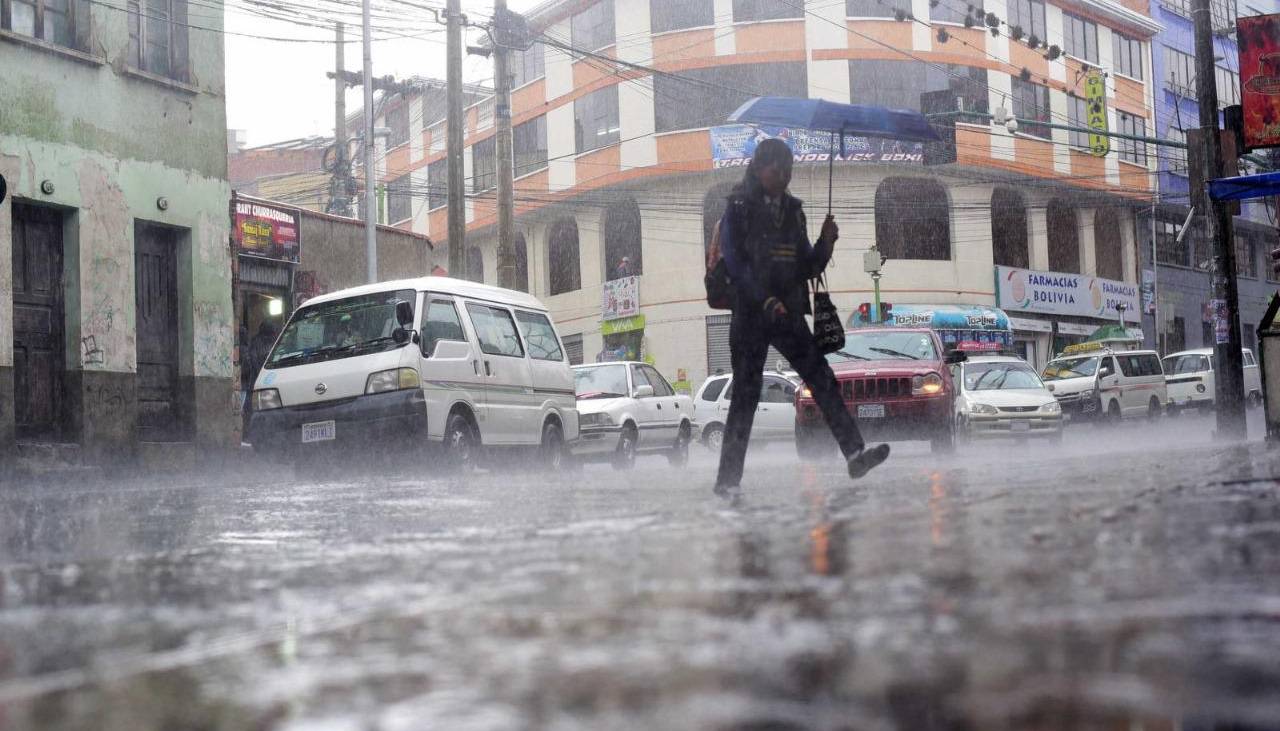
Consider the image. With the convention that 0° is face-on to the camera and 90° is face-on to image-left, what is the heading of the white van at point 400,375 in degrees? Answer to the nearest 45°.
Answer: approximately 45°

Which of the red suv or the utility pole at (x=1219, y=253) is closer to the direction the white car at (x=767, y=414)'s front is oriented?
the utility pole

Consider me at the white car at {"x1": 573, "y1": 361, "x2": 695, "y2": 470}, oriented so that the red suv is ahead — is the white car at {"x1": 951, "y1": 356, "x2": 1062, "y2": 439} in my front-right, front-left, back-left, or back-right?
front-left

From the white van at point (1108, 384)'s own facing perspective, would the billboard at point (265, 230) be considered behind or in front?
in front

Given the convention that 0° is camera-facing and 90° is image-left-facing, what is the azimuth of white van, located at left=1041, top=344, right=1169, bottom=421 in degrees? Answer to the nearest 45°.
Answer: approximately 45°

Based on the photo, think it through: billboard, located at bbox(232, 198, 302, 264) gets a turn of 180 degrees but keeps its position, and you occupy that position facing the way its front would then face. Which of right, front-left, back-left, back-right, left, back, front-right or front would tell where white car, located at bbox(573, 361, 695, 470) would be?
back

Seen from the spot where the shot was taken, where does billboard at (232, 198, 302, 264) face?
facing the viewer and to the right of the viewer

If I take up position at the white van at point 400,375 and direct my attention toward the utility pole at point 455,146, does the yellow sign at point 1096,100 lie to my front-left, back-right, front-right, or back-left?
front-right

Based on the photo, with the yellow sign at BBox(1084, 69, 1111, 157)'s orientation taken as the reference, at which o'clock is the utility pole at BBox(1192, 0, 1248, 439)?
The utility pole is roughly at 12 o'clock from the yellow sign.

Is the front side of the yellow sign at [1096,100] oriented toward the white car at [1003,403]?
yes

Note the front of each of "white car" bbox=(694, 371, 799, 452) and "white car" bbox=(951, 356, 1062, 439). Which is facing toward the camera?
"white car" bbox=(951, 356, 1062, 439)

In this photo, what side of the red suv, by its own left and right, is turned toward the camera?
front

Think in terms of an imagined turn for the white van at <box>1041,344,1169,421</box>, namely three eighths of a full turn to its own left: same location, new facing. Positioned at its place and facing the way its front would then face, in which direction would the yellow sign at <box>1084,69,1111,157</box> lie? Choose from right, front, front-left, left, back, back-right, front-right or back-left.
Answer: left

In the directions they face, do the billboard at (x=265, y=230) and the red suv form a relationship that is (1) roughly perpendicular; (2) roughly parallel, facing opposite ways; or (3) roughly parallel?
roughly perpendicular

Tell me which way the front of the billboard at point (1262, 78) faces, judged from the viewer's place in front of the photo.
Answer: facing the viewer
